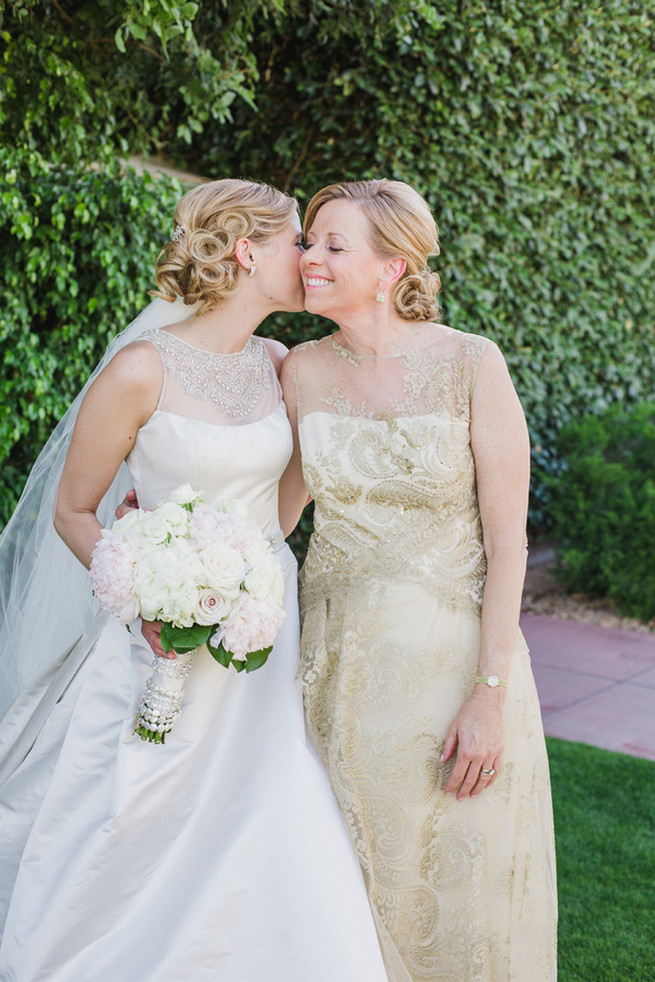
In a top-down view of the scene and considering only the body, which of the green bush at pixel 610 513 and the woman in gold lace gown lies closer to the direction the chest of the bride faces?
the woman in gold lace gown

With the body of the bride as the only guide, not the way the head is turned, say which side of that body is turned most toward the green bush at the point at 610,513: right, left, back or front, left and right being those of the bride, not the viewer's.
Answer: left

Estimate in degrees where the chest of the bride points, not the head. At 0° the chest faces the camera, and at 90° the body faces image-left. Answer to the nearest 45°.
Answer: approximately 315°

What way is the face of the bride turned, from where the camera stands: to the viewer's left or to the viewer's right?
to the viewer's right

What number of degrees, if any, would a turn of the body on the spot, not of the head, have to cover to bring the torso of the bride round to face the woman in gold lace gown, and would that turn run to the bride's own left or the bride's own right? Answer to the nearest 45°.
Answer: approximately 45° to the bride's own left
